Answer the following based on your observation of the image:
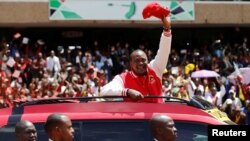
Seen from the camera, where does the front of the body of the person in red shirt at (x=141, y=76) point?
toward the camera

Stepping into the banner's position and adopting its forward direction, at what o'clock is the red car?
The red car is roughly at 12 o'clock from the banner.

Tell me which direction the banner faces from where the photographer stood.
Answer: facing the viewer

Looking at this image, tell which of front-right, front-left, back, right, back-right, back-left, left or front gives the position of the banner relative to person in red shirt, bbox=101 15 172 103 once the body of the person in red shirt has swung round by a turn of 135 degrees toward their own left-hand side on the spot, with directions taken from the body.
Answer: front-left
